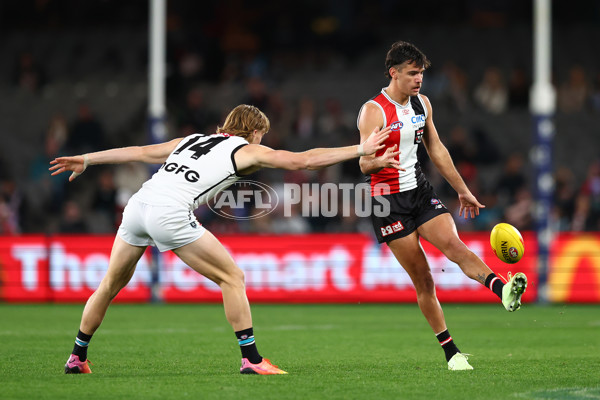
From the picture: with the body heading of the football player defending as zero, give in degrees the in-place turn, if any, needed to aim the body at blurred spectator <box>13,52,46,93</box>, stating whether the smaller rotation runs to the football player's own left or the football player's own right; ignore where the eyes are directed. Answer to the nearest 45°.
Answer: approximately 45° to the football player's own left

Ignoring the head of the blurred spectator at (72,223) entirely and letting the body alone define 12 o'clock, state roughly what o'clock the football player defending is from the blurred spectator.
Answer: The football player defending is roughly at 12 o'clock from the blurred spectator.

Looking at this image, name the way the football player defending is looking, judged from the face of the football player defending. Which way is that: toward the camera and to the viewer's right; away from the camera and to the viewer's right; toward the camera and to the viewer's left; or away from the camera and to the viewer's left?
away from the camera and to the viewer's right

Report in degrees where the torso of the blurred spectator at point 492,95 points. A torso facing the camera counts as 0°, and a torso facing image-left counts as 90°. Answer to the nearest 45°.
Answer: approximately 0°
